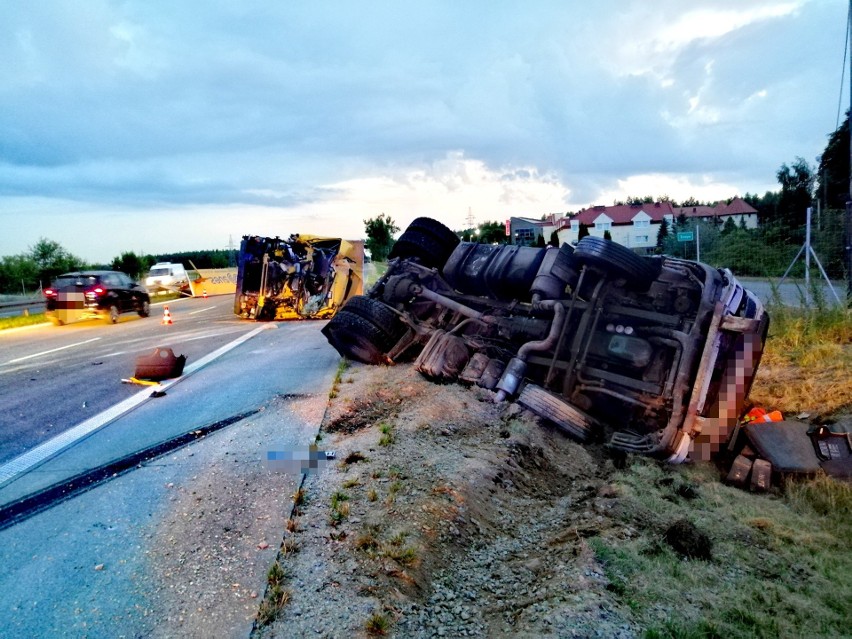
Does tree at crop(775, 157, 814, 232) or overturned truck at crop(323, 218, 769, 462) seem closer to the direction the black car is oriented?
the tree

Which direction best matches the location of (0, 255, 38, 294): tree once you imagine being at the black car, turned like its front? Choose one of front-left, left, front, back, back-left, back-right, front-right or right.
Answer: front-left

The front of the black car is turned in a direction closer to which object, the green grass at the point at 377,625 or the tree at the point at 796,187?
the tree

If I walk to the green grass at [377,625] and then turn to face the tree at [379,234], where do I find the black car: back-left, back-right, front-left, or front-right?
front-left

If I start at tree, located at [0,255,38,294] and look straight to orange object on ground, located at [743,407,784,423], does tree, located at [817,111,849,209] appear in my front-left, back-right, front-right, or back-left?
front-left

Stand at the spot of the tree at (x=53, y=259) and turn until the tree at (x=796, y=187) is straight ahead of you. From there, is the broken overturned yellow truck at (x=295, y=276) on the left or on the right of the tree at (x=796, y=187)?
right

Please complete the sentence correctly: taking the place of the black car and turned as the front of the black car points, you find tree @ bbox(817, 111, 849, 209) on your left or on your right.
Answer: on your right

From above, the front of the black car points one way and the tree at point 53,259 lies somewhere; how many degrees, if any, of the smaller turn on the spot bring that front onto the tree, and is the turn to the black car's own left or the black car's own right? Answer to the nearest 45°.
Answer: approximately 45° to the black car's own left

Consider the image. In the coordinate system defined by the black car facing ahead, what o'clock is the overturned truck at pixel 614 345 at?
The overturned truck is roughly at 4 o'clock from the black car.

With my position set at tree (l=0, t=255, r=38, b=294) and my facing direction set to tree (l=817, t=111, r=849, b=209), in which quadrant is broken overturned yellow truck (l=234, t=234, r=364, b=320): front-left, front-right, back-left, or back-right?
front-right

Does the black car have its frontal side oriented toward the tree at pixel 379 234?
yes

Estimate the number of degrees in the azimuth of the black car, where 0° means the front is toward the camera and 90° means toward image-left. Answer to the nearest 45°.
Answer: approximately 225°

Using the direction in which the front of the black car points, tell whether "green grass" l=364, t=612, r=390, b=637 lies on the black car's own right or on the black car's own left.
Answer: on the black car's own right

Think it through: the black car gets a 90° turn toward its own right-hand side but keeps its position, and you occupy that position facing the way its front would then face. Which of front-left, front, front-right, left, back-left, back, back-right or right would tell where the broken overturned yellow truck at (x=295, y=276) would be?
front

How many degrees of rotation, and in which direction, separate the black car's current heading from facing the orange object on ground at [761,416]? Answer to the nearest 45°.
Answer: approximately 135° to its right

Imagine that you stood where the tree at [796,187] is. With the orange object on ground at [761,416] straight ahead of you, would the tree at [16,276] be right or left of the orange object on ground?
right

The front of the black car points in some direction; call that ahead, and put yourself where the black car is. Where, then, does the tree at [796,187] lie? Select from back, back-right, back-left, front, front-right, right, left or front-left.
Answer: front-right
